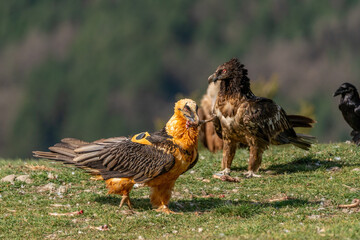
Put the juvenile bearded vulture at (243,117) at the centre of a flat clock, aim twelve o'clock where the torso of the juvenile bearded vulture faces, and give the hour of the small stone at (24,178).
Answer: The small stone is roughly at 1 o'clock from the juvenile bearded vulture.

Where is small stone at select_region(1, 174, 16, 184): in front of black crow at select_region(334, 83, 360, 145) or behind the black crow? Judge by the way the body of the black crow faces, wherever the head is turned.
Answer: in front

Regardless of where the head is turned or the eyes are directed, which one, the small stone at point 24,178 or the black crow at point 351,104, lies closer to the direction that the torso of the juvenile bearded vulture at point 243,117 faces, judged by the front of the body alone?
the small stone

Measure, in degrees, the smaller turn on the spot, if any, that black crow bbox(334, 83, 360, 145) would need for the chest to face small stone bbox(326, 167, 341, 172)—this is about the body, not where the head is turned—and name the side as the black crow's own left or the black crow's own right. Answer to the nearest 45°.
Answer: approximately 90° to the black crow's own left

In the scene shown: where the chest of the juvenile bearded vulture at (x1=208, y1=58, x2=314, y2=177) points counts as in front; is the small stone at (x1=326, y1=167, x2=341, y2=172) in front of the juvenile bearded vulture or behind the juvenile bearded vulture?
behind

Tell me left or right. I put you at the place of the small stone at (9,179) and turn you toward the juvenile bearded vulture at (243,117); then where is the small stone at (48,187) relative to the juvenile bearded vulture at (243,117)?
right

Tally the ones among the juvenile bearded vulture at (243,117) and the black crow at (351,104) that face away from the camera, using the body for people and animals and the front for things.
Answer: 0

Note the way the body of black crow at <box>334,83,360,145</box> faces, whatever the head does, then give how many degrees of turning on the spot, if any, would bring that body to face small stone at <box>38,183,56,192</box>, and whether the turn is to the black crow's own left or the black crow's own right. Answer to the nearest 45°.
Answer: approximately 45° to the black crow's own left

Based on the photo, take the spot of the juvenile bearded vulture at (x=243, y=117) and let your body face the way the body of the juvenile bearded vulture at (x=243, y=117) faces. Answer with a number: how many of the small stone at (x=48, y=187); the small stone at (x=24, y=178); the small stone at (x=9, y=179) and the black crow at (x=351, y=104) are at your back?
1

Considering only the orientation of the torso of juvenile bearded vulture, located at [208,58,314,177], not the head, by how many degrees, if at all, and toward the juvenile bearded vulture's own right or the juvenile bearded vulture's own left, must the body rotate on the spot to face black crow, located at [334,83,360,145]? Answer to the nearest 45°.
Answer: approximately 180°

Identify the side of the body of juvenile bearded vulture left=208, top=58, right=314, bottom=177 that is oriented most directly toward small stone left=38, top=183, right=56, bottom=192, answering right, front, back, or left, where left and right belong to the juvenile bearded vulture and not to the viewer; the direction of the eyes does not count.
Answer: front

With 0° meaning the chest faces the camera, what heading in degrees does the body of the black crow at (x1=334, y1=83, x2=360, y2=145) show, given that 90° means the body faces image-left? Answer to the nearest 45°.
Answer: approximately 90°

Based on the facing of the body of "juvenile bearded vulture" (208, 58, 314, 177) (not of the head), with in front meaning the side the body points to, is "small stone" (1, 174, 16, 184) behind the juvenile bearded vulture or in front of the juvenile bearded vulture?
in front
